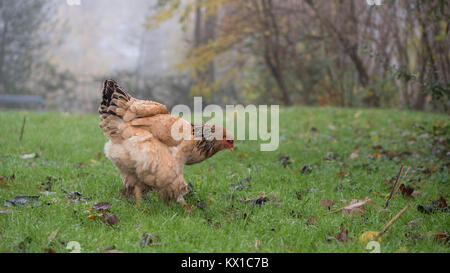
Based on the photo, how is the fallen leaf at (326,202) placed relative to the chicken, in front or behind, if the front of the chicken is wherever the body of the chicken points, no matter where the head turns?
in front

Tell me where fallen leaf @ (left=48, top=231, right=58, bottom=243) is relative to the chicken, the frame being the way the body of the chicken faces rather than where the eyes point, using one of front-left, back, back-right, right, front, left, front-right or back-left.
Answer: back-right

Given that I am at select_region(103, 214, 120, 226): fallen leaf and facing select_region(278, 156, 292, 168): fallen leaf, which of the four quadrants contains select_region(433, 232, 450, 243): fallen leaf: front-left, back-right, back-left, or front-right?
front-right

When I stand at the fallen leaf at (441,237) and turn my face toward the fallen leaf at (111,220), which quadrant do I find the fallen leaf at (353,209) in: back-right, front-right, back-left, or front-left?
front-right

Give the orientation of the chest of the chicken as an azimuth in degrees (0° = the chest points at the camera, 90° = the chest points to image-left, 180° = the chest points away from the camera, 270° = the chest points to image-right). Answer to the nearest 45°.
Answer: approximately 270°

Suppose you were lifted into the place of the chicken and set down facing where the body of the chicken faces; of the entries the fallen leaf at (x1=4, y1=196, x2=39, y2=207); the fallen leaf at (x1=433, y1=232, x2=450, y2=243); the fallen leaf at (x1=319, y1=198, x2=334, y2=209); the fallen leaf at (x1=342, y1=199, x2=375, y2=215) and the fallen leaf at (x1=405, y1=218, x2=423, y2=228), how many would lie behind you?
1

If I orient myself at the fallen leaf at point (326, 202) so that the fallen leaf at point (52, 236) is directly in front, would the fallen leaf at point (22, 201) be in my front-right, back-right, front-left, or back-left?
front-right

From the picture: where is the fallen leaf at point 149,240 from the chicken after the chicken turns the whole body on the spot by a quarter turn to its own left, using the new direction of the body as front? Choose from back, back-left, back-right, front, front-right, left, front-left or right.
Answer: back

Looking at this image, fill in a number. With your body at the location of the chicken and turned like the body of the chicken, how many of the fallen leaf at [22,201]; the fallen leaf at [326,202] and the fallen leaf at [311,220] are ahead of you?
2

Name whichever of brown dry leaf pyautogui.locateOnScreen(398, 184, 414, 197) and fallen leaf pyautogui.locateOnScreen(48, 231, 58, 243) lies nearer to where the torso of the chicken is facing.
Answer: the brown dry leaf

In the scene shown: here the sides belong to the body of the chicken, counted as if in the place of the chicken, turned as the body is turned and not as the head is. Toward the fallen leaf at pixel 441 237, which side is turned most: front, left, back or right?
front

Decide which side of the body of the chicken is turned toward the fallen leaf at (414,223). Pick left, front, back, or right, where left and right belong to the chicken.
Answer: front

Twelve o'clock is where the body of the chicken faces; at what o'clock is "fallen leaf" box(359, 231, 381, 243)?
The fallen leaf is roughly at 1 o'clock from the chicken.
